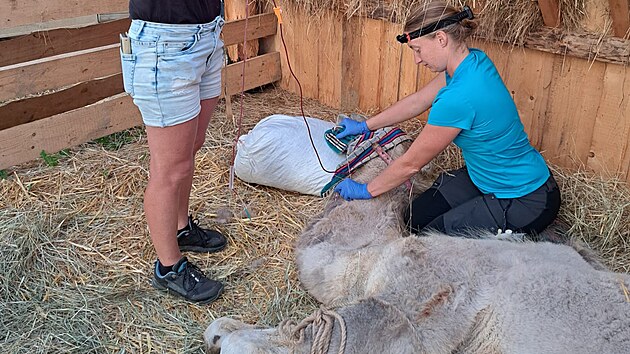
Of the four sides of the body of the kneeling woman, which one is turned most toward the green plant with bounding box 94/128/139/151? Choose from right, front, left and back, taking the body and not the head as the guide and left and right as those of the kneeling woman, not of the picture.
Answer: front

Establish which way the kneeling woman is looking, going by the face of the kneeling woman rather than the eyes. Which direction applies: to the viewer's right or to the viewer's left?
to the viewer's left

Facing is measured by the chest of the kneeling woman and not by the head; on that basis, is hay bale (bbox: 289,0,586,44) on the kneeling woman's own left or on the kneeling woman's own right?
on the kneeling woman's own right

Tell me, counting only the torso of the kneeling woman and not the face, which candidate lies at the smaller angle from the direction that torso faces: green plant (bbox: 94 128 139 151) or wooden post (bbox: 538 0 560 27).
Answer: the green plant

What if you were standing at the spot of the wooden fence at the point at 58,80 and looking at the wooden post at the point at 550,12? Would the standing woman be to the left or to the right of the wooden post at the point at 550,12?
right

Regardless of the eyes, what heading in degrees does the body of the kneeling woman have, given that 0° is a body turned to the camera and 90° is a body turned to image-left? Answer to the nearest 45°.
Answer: approximately 90°

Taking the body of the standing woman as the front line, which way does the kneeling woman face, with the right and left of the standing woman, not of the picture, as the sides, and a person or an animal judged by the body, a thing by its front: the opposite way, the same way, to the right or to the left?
the opposite way
